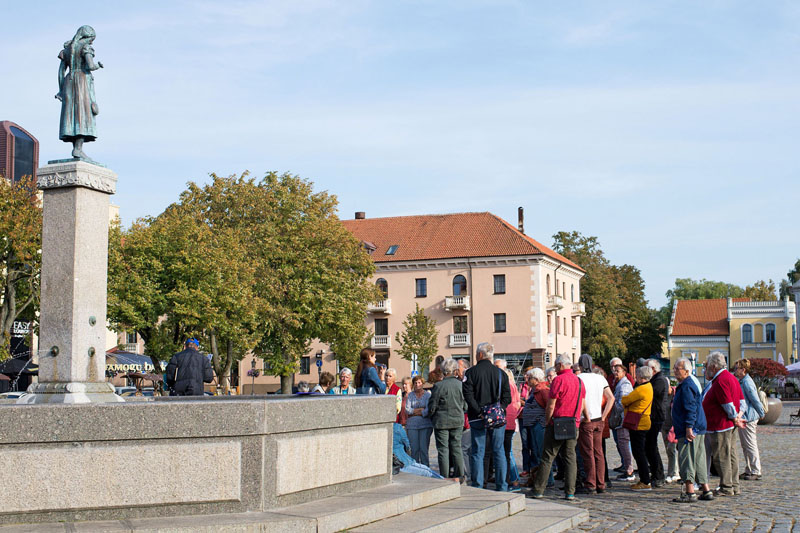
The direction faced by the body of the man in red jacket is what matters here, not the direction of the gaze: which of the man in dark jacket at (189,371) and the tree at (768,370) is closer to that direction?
the man in dark jacket

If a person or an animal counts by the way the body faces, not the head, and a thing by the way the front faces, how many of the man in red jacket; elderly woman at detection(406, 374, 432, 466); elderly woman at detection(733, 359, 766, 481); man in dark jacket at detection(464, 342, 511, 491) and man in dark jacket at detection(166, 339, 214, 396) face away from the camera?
2

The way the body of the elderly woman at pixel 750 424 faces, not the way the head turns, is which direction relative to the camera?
to the viewer's left

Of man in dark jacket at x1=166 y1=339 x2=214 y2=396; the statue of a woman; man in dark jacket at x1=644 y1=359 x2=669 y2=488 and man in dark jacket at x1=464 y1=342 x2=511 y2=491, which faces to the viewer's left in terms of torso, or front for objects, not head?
man in dark jacket at x1=644 y1=359 x2=669 y2=488

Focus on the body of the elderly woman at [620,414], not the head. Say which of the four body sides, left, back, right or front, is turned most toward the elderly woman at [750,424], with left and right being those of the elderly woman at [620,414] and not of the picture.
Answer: back

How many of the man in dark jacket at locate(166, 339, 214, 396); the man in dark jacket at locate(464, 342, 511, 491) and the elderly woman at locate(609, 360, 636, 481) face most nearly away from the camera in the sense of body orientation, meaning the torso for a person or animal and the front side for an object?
2

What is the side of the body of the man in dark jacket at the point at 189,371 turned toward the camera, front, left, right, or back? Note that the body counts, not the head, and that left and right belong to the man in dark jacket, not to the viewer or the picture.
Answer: back

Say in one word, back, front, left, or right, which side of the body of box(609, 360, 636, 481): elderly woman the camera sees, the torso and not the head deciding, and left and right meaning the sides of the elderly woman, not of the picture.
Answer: left

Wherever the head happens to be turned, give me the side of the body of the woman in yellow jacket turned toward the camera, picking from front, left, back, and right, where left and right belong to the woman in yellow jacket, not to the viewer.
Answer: left

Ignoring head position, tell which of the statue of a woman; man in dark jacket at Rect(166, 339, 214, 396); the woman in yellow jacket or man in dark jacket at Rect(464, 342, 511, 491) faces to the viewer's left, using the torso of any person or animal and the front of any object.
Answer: the woman in yellow jacket

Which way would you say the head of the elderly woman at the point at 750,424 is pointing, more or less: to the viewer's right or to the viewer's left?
to the viewer's left

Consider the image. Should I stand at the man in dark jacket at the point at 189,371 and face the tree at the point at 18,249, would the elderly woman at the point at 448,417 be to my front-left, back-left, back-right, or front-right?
back-right

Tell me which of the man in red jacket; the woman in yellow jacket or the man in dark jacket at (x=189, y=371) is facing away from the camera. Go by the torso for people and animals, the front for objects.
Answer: the man in dark jacket

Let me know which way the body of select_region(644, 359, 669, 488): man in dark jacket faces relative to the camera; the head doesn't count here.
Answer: to the viewer's left

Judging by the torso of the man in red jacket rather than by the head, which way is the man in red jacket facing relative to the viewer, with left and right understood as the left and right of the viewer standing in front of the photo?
facing to the left of the viewer
